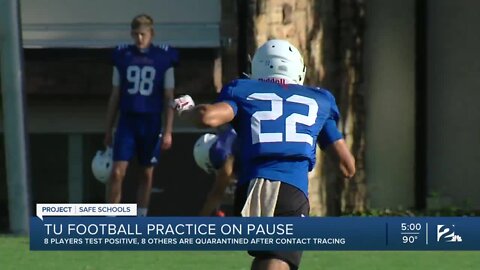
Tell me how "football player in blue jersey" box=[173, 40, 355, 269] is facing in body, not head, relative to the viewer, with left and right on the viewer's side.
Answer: facing away from the viewer

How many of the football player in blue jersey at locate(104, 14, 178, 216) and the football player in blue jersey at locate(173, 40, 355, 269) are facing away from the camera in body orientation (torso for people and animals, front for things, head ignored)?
1

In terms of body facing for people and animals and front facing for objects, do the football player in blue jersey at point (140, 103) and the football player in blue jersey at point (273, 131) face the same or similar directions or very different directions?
very different directions

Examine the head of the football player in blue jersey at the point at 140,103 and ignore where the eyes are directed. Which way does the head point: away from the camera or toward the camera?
toward the camera

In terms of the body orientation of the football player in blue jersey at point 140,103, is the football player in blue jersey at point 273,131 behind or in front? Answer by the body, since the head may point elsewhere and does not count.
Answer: in front

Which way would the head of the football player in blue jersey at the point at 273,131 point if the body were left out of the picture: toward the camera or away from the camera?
away from the camera

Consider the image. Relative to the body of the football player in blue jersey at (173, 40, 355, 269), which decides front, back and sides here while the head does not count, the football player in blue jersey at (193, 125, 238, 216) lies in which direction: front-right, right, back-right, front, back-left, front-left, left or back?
front

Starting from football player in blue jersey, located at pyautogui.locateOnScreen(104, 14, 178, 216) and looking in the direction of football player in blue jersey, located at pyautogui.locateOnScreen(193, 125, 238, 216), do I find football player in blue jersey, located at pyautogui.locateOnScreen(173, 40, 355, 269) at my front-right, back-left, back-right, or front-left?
front-right

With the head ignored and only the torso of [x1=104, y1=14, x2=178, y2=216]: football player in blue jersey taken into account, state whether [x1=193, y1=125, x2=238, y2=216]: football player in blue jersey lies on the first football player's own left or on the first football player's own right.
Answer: on the first football player's own left

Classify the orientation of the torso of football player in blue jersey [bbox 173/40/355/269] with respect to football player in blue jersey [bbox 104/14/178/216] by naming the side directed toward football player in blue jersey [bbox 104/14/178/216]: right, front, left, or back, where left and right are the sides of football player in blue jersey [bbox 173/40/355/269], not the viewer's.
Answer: front

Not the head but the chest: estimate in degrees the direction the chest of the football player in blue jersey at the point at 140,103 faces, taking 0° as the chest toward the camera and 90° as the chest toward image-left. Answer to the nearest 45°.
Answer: approximately 0°

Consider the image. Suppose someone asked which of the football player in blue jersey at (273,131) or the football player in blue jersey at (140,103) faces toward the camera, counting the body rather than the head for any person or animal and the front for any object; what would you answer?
the football player in blue jersey at (140,103)
